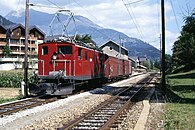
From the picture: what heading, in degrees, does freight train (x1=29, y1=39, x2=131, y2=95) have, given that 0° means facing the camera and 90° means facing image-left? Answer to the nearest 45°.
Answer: approximately 45°
